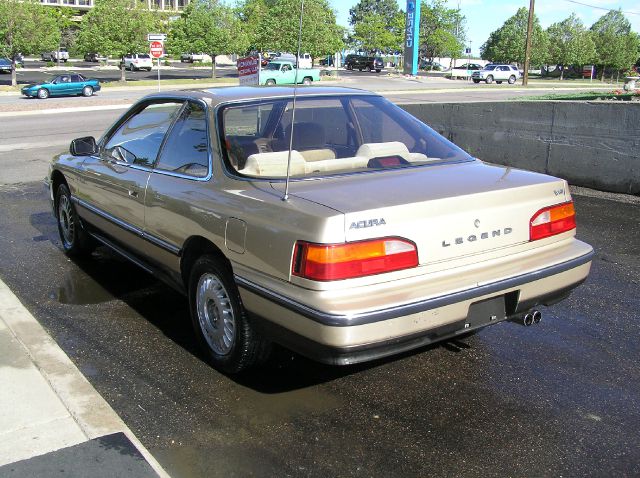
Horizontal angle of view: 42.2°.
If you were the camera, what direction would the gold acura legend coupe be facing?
facing away from the viewer and to the left of the viewer

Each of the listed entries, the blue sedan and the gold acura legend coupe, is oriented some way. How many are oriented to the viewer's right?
0

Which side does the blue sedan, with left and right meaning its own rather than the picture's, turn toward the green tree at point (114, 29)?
right

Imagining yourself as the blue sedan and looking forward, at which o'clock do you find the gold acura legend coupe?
The gold acura legend coupe is roughly at 9 o'clock from the blue sedan.

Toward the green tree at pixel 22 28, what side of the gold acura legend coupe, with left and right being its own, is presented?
front

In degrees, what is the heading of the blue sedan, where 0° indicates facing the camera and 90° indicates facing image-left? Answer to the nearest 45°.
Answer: approximately 90°

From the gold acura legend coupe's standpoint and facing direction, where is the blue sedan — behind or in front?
in front

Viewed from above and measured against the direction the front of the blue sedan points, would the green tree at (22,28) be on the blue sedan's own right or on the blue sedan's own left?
on the blue sedan's own right

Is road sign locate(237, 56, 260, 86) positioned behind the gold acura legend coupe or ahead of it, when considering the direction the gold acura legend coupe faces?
ahead
